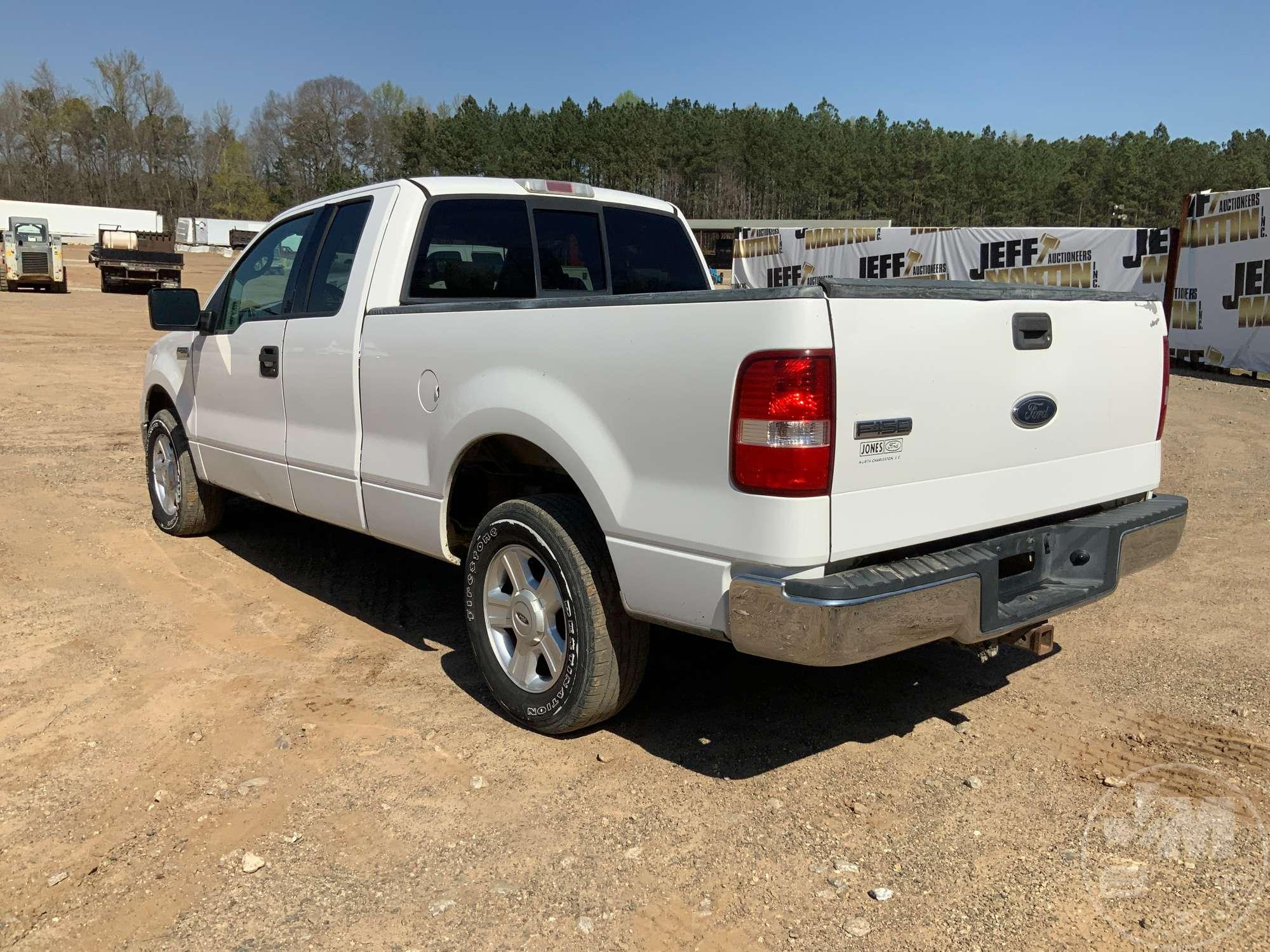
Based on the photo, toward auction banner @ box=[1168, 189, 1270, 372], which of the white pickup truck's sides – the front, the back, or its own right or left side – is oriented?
right

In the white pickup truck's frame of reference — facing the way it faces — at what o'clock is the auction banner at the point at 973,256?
The auction banner is roughly at 2 o'clock from the white pickup truck.

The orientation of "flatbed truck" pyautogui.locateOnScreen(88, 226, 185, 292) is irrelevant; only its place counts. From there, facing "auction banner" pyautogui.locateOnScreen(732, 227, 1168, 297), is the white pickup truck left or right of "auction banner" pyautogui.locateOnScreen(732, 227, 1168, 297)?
right

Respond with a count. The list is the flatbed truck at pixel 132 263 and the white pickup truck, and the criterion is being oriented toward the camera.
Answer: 0

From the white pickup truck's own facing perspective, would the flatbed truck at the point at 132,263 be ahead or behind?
ahead

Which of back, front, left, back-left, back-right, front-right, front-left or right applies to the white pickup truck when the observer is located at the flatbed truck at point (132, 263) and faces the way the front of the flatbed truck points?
back

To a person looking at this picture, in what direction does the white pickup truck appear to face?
facing away from the viewer and to the left of the viewer

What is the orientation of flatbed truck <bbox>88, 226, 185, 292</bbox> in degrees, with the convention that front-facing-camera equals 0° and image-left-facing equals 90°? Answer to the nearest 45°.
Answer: approximately 180°

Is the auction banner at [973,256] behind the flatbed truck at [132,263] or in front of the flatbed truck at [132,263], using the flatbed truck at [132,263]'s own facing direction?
behind
